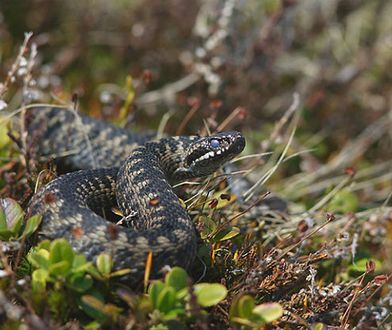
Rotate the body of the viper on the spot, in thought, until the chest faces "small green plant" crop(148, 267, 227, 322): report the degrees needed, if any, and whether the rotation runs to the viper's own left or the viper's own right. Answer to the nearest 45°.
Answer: approximately 90° to the viper's own right

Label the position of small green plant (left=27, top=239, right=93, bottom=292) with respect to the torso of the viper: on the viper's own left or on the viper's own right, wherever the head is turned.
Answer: on the viper's own right

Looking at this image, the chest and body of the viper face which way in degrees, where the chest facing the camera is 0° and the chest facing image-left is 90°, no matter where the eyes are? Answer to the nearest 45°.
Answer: approximately 270°

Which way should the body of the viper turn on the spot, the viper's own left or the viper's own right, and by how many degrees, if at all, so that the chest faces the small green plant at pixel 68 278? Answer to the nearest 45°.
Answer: approximately 90° to the viper's own right
